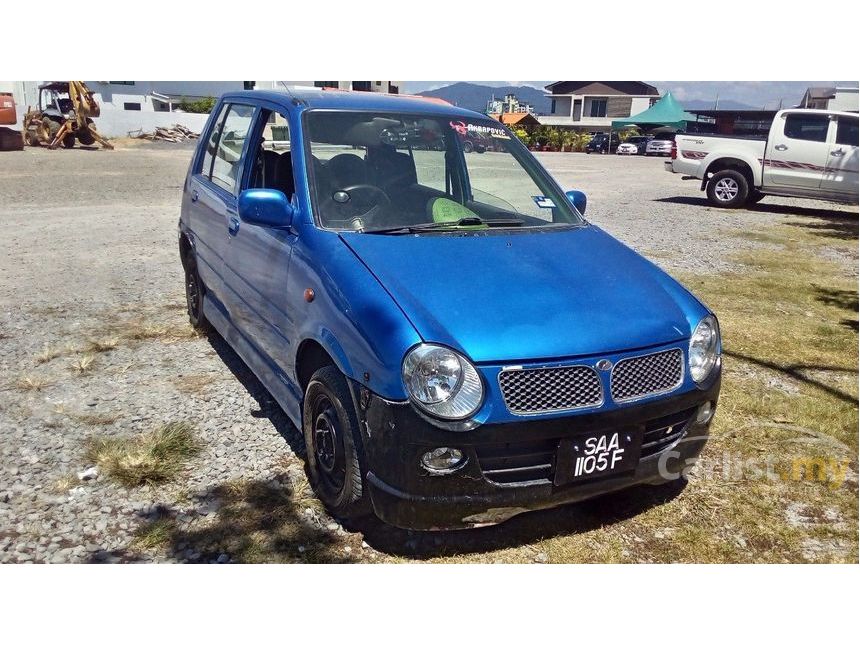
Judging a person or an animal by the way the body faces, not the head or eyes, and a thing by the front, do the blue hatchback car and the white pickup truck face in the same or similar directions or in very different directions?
same or similar directions

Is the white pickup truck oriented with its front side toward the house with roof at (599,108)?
no

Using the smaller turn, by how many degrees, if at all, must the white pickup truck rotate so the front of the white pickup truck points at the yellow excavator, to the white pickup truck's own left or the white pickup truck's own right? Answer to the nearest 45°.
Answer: approximately 180°

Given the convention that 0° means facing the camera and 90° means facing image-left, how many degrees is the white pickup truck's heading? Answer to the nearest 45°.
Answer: approximately 270°

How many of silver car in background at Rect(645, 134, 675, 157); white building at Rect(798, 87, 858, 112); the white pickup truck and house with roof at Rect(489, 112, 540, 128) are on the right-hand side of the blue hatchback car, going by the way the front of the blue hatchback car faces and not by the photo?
0

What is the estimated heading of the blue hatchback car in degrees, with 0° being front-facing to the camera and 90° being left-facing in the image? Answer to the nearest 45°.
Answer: approximately 315°

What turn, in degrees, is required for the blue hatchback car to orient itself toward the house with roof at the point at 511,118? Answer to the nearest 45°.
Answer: approximately 135° to its left

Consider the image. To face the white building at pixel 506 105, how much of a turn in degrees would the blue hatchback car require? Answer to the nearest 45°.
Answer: approximately 135° to its left

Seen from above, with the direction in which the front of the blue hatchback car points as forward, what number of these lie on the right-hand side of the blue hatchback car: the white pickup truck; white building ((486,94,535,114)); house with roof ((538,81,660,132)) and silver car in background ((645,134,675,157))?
0

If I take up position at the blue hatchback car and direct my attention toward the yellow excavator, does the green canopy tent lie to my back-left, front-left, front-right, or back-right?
front-right

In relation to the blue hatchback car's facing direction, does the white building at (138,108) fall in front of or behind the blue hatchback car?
behind

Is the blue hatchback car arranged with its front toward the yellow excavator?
no

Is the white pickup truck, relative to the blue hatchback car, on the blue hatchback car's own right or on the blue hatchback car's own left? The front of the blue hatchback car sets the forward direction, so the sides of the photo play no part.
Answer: on the blue hatchback car's own left

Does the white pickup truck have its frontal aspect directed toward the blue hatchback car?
no

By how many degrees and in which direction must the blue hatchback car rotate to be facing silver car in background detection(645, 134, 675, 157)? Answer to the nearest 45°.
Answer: approximately 135° to its left

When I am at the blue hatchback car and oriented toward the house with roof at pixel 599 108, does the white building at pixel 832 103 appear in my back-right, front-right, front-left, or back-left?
front-right
